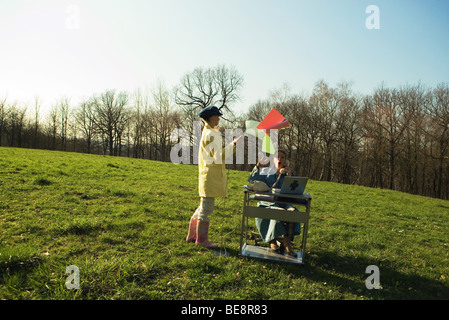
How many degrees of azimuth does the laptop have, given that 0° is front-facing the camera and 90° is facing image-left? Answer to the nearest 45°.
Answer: approximately 180°

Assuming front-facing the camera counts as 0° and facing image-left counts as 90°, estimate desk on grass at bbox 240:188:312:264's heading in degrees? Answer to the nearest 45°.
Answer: approximately 180°

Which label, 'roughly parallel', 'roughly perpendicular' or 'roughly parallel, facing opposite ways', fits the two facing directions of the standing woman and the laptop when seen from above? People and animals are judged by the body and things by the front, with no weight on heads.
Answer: roughly perpendicular

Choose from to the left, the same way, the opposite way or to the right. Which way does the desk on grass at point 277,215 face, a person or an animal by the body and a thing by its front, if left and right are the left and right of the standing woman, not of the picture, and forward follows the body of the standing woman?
to the left

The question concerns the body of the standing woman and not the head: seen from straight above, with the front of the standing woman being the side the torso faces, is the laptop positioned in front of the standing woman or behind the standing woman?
in front

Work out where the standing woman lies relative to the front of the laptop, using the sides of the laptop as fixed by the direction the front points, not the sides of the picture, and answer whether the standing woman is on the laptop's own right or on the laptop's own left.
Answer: on the laptop's own left

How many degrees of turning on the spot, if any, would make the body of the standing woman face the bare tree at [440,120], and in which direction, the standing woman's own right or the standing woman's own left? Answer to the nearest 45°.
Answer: approximately 45° to the standing woman's own left

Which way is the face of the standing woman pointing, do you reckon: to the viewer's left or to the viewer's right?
to the viewer's right

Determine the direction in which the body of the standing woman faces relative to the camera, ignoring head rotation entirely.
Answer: to the viewer's right

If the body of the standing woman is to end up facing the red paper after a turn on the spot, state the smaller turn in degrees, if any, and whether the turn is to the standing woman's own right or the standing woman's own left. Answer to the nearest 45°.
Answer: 0° — they already face it

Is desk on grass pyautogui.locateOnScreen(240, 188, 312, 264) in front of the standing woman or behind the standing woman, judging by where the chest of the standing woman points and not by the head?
in front

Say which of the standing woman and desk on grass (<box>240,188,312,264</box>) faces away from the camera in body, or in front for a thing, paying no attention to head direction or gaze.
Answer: the desk on grass
